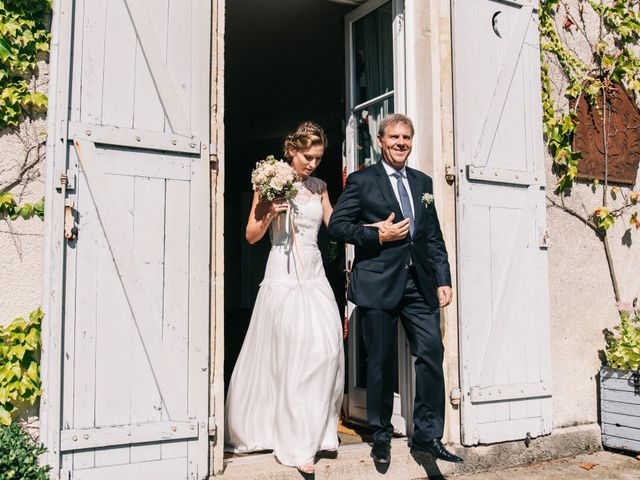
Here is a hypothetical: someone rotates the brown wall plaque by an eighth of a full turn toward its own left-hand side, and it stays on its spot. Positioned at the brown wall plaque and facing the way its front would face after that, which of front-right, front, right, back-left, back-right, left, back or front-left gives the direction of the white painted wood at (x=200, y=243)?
right

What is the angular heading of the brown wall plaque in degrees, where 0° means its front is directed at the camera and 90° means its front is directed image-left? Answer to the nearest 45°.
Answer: approximately 0°

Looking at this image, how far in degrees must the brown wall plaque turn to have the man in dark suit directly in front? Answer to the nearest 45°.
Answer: approximately 45° to its right

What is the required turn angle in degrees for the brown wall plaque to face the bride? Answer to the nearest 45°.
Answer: approximately 45° to its right

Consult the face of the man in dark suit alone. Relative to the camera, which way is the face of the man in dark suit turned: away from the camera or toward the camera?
toward the camera
